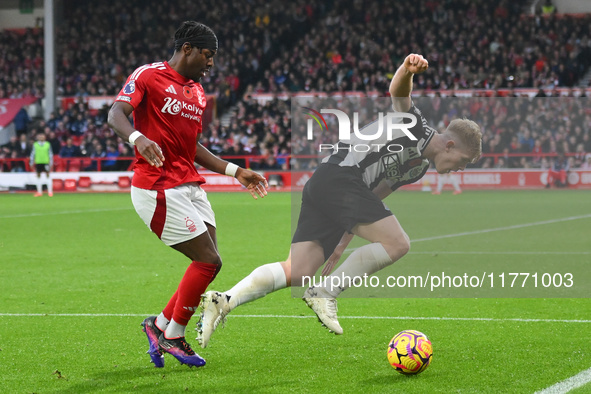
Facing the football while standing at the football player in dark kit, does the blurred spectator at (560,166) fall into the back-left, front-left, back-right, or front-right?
back-left

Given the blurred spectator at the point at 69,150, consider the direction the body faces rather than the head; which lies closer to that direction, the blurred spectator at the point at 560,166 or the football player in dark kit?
the football player in dark kit

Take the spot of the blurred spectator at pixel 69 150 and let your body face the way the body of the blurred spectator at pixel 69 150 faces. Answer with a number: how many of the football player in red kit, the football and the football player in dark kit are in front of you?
3

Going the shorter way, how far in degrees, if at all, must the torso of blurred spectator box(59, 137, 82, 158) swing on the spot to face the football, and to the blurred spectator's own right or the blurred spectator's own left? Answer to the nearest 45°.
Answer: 0° — they already face it

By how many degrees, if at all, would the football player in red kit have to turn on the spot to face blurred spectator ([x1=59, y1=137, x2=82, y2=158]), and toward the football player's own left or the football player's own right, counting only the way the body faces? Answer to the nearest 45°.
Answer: approximately 135° to the football player's own left

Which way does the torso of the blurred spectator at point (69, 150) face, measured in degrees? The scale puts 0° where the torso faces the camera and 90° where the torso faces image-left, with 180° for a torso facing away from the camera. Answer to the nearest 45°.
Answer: approximately 0°

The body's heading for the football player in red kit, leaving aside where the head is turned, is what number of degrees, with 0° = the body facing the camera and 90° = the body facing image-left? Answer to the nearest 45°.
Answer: approximately 315°

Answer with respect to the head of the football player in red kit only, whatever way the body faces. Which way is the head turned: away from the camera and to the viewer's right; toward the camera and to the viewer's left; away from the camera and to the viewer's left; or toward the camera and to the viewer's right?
toward the camera and to the viewer's right

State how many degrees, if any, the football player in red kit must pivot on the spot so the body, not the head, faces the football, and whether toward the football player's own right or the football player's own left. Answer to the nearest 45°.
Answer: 0° — they already face it

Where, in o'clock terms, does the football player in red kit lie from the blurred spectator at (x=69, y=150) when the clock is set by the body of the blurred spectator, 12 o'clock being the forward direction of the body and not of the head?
The football player in red kit is roughly at 12 o'clock from the blurred spectator.

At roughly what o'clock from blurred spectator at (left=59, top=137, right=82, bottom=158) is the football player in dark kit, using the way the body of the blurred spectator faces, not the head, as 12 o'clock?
The football player in dark kit is roughly at 12 o'clock from the blurred spectator.
